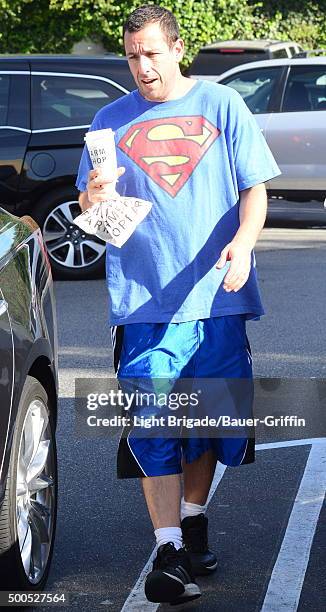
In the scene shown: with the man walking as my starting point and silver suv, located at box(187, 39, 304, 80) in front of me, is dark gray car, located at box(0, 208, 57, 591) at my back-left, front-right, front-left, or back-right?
back-left

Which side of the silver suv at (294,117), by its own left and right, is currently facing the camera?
left

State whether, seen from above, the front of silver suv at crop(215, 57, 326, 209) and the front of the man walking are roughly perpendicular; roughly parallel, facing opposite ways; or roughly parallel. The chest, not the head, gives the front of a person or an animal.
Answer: roughly perpendicular

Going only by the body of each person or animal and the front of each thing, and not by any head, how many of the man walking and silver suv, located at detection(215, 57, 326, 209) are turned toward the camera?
1

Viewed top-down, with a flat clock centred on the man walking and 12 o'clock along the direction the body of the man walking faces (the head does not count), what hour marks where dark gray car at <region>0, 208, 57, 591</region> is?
The dark gray car is roughly at 2 o'clock from the man walking.

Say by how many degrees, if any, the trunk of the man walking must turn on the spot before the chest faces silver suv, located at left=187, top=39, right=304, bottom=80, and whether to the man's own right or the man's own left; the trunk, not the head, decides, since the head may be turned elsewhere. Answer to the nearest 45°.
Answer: approximately 180°

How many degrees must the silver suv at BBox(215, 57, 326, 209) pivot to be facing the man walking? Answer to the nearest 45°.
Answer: approximately 90° to its left

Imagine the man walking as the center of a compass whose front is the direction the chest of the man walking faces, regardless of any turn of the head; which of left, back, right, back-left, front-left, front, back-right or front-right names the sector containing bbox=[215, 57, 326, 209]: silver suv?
back

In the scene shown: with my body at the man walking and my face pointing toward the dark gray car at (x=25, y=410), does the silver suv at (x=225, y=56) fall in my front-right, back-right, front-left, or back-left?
back-right
